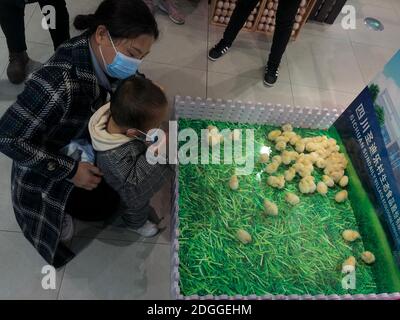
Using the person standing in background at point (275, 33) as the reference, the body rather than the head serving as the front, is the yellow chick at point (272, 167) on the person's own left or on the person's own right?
on the person's own left

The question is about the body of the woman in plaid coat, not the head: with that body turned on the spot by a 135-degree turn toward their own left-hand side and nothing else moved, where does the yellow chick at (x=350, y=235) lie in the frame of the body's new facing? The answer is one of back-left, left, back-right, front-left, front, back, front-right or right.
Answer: back-right

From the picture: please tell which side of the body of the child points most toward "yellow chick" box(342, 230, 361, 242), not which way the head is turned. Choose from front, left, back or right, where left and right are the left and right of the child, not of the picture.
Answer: front

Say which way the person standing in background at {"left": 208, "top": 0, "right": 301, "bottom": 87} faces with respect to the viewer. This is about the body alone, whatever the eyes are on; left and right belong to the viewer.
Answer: facing the viewer and to the left of the viewer

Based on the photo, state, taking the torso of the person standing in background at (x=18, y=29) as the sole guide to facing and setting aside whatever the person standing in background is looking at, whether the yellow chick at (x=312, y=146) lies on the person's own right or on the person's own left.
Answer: on the person's own left

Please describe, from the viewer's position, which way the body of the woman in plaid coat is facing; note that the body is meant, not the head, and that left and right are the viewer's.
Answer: facing to the right of the viewer

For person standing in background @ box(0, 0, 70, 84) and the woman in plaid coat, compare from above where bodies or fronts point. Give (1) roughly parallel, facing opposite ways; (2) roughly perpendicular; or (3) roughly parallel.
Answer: roughly perpendicular

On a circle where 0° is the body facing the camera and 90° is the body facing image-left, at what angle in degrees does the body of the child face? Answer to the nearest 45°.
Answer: approximately 270°

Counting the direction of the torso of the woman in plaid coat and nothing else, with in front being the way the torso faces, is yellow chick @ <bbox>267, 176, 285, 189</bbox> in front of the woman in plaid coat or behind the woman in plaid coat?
in front

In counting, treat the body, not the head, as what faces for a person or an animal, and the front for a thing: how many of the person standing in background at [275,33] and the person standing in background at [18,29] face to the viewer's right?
0

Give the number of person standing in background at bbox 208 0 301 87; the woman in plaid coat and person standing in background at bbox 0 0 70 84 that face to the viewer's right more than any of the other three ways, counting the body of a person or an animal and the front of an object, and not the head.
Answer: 1

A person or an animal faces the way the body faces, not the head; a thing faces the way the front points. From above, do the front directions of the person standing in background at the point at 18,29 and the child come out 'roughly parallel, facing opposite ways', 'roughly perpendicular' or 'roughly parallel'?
roughly perpendicular
